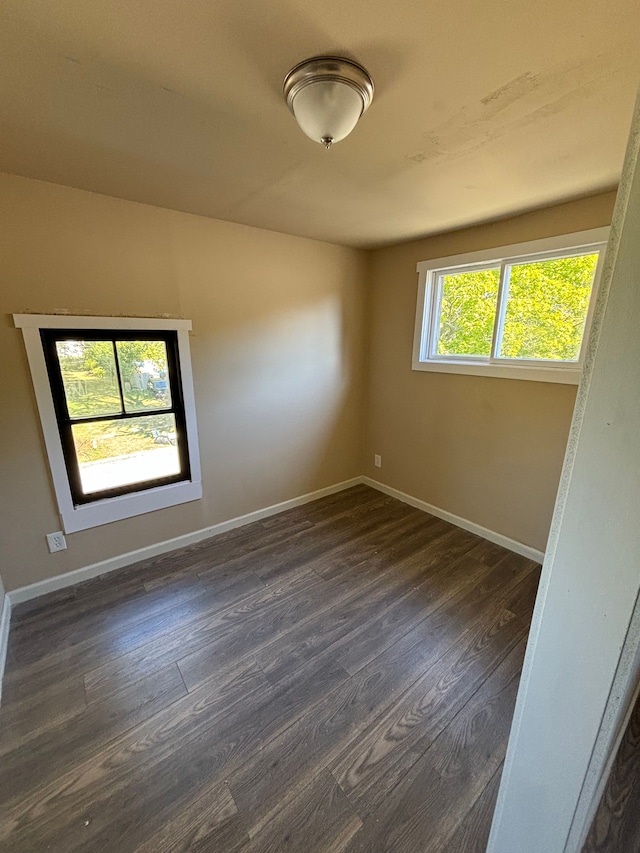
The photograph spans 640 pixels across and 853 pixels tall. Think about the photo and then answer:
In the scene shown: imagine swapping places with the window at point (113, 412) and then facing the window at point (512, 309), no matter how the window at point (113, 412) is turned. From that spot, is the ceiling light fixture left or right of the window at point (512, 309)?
right

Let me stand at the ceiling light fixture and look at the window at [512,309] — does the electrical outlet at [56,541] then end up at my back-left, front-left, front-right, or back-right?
back-left

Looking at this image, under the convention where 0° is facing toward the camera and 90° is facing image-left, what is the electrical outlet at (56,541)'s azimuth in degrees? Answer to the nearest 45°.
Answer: approximately 0°

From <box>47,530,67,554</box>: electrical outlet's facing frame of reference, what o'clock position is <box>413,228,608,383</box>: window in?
The window is roughly at 10 o'clock from the electrical outlet.
